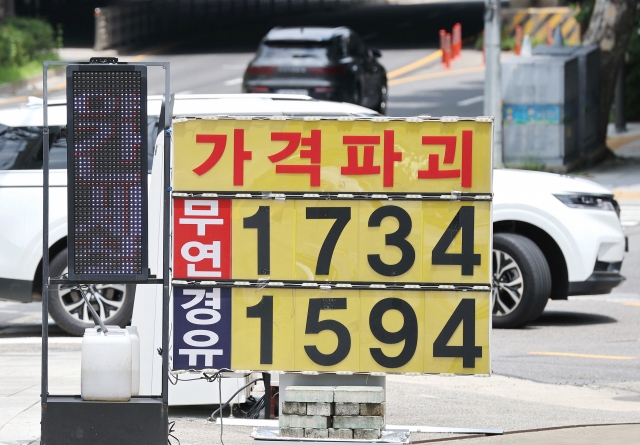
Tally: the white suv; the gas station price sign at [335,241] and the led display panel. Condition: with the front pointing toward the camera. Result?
2

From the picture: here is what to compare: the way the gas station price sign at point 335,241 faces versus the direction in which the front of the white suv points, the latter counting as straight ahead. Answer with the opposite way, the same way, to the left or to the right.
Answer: to the right

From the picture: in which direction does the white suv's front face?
to the viewer's right

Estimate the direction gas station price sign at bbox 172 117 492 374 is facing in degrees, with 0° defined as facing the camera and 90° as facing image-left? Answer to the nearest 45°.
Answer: approximately 0°

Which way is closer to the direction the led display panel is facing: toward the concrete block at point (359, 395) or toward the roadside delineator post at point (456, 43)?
the concrete block

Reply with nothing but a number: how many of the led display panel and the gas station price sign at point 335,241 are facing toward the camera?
2

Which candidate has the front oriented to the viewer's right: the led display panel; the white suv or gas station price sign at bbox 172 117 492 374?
the white suv

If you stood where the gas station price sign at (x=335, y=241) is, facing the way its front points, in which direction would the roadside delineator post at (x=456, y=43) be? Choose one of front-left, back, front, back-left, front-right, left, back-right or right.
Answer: back
